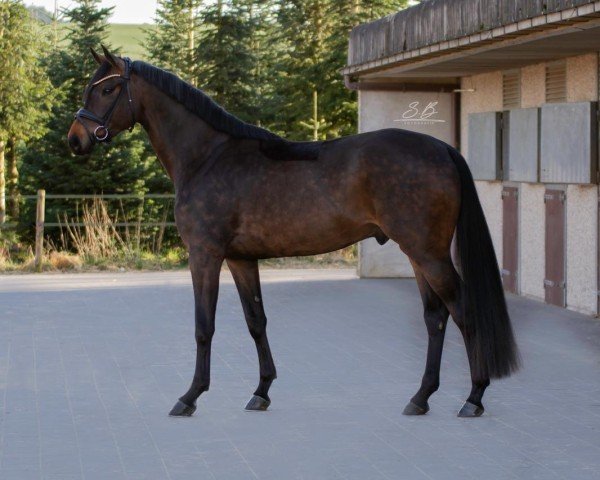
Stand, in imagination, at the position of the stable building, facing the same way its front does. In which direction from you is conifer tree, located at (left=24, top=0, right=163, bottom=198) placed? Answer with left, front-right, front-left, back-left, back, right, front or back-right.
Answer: right

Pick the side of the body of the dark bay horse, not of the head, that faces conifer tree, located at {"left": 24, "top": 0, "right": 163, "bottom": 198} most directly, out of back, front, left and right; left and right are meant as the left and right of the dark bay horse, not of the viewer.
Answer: right

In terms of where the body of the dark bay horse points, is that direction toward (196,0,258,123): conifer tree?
no

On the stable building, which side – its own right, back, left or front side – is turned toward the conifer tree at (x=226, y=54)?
right

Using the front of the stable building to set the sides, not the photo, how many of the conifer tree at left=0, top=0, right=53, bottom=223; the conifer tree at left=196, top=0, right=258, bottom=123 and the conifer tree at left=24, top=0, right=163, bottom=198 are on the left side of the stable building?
0

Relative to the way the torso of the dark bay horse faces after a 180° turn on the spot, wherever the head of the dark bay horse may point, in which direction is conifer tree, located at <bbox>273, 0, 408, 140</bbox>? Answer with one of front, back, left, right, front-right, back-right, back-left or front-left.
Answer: left

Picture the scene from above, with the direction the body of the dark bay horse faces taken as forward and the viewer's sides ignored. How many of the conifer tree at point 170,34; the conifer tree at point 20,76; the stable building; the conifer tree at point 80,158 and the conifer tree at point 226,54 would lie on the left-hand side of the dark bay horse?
0

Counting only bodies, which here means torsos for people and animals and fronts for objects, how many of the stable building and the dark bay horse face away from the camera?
0

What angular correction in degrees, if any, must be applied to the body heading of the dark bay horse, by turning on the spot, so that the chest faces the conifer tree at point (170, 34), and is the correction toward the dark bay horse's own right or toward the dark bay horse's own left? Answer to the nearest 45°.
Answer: approximately 90° to the dark bay horse's own right

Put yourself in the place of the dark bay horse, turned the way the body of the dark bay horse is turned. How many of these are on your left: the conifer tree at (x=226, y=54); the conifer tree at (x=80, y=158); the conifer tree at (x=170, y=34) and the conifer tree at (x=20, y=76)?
0

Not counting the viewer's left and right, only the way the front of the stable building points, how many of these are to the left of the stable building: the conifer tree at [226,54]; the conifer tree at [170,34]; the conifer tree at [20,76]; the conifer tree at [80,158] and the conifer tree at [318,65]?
0

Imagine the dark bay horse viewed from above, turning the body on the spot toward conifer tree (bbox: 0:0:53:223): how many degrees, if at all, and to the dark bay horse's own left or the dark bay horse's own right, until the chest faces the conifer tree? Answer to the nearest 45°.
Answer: approximately 90° to the dark bay horse's own right

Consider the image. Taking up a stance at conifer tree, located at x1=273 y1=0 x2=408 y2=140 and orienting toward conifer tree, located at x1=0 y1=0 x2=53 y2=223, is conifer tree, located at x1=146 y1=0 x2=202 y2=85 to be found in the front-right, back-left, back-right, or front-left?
front-right

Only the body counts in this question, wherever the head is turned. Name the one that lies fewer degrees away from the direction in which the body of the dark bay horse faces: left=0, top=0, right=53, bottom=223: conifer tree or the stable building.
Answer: the conifer tree

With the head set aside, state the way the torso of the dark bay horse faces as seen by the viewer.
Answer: to the viewer's left

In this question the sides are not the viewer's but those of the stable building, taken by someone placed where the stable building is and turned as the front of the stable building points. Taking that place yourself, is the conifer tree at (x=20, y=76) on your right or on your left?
on your right

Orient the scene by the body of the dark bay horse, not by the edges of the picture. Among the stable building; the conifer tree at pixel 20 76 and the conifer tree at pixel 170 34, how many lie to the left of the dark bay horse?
0
